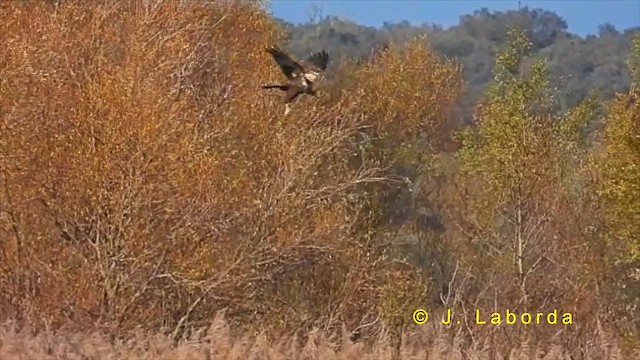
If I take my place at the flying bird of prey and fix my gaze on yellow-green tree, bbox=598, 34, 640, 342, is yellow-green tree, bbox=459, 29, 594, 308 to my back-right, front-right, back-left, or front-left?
front-left

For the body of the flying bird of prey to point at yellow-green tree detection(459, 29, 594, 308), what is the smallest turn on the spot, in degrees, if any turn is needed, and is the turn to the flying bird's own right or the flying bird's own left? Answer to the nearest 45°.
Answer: approximately 45° to the flying bird's own left

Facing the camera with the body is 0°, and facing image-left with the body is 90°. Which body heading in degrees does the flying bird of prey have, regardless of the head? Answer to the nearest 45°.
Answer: approximately 270°

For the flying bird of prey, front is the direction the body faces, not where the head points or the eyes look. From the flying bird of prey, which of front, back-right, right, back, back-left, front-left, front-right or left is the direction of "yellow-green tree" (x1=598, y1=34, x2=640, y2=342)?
front-left
